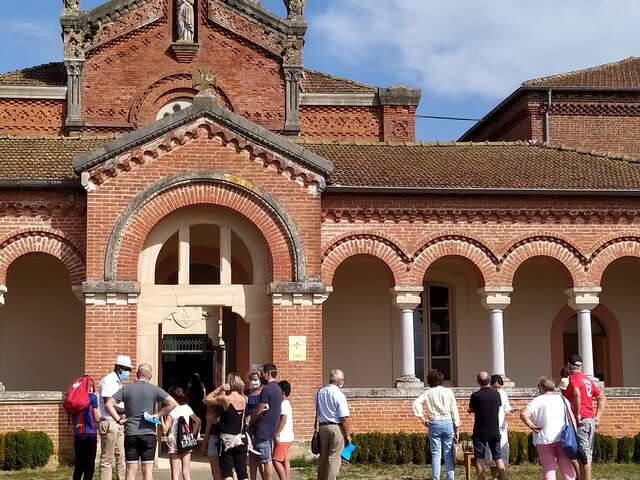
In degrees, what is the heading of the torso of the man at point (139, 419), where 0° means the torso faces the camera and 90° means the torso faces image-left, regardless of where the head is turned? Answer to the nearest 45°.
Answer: approximately 180°

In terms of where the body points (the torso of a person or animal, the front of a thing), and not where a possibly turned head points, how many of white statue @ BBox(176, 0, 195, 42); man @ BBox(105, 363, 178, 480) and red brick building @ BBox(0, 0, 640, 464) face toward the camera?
2

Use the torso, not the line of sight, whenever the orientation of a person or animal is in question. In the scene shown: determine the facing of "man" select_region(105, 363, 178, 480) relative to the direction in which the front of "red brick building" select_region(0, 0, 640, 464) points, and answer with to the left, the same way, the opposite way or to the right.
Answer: the opposite way

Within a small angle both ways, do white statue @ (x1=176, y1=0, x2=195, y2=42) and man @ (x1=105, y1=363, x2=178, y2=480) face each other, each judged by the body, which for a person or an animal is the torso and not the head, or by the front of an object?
yes

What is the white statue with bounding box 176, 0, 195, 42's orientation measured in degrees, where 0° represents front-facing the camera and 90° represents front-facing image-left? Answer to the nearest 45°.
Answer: approximately 0°

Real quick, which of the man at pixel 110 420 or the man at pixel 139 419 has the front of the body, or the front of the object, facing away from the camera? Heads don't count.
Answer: the man at pixel 139 419

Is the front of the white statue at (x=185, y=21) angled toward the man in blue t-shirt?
yes
